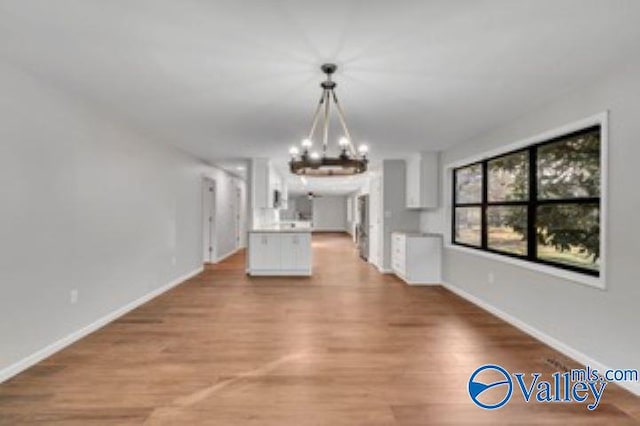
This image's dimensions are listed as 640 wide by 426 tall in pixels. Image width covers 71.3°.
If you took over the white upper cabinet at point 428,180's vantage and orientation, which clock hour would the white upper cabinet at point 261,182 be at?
the white upper cabinet at point 261,182 is roughly at 12 o'clock from the white upper cabinet at point 428,180.

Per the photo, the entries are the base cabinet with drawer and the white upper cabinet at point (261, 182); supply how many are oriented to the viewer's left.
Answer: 1

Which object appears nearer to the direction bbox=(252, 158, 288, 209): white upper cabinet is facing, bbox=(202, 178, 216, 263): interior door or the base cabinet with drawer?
the base cabinet with drawer

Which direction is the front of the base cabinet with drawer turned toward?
to the viewer's left

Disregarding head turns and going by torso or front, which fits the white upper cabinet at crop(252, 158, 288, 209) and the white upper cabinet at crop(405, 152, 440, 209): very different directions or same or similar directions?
very different directions

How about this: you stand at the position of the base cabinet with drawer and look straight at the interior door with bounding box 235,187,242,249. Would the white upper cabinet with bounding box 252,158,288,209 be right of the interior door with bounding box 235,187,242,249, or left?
left

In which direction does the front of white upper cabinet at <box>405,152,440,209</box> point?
to the viewer's left

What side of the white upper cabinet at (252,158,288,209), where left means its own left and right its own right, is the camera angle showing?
right

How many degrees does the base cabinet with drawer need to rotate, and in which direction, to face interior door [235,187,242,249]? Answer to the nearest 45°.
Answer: approximately 45° to its right
